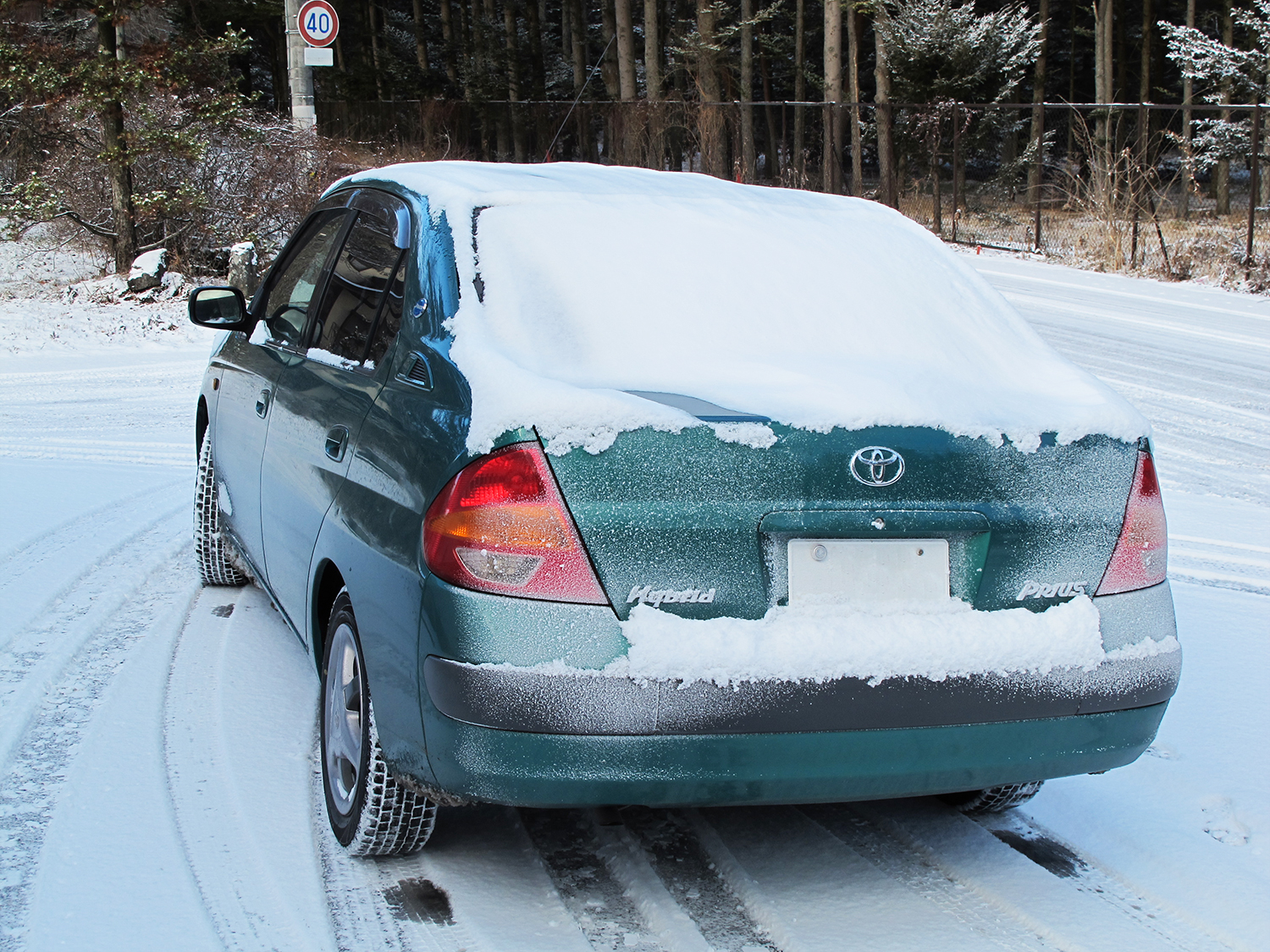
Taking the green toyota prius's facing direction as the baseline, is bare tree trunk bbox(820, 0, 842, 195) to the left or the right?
on its right

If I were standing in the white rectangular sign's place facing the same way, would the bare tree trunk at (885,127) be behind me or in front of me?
behind

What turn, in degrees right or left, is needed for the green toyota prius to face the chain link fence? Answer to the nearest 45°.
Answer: approximately 45° to its right

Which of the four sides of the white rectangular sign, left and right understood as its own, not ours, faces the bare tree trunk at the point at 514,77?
back

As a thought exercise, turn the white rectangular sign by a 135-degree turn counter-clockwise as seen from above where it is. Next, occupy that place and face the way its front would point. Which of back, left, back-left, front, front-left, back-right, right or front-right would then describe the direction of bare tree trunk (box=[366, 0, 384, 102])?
front-left

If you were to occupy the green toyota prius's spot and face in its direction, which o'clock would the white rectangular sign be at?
The white rectangular sign is roughly at 1 o'clock from the green toyota prius.

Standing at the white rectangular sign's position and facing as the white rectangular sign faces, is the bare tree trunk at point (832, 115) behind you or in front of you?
behind

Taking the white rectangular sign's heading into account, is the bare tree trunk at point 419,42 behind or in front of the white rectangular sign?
behind

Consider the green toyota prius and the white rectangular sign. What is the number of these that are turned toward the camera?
1

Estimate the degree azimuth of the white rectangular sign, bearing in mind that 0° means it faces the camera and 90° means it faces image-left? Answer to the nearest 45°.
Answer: approximately 0°

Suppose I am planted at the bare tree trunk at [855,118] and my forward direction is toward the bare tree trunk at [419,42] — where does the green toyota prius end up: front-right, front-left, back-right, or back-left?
back-left

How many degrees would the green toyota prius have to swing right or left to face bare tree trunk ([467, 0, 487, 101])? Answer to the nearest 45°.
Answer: approximately 45° to its right

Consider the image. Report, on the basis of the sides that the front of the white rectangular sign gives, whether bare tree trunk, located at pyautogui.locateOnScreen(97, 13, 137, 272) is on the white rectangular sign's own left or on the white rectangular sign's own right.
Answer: on the white rectangular sign's own right

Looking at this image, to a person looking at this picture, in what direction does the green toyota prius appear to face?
facing away from the viewer and to the left of the viewer
